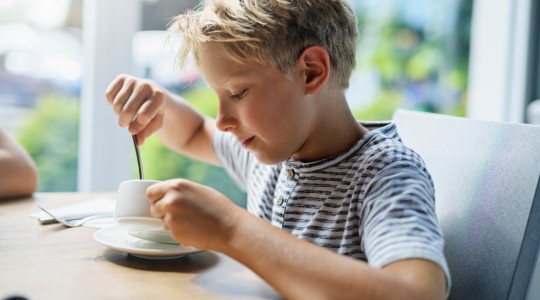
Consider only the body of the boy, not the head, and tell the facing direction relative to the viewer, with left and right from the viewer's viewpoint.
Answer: facing the viewer and to the left of the viewer

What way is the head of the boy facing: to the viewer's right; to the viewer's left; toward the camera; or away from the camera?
to the viewer's left
